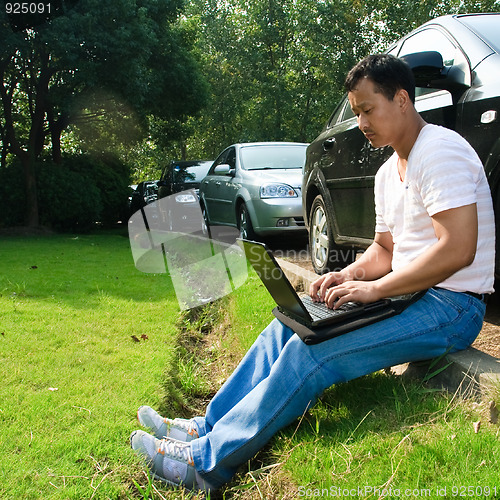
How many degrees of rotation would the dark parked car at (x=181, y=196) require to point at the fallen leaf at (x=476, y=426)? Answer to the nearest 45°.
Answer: approximately 45° to its right

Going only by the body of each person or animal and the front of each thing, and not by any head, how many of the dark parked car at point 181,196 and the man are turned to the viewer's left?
1

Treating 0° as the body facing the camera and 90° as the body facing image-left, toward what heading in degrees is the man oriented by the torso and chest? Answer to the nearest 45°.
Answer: approximately 90°

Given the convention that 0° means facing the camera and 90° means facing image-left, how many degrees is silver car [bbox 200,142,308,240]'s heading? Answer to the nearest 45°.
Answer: approximately 315°

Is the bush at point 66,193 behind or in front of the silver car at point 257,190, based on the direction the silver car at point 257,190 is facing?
behind

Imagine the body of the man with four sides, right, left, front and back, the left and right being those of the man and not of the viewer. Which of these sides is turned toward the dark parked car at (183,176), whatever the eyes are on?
right

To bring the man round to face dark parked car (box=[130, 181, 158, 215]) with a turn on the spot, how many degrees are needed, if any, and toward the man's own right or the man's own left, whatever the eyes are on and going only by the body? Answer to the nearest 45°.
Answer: approximately 90° to the man's own right
